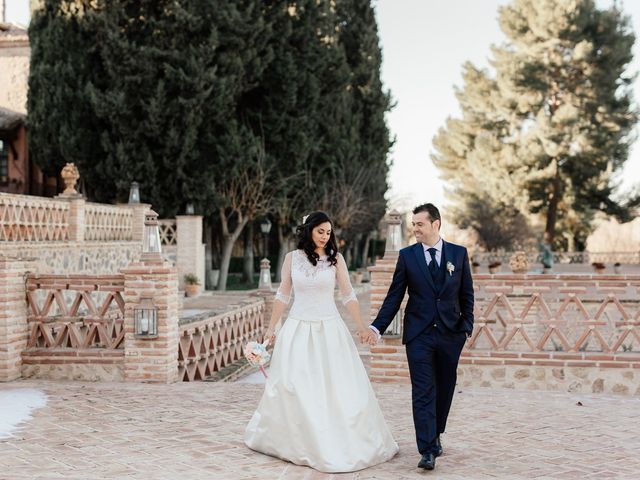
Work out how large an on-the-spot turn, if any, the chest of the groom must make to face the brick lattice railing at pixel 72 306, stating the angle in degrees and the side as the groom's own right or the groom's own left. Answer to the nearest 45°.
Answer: approximately 135° to the groom's own right

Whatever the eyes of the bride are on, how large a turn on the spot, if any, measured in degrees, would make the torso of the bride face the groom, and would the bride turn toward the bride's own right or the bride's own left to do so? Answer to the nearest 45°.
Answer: approximately 90° to the bride's own left

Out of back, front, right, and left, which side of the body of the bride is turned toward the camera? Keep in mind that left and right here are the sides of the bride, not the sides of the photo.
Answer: front

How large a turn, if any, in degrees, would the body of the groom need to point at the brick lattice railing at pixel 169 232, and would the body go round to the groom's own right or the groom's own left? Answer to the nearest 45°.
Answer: approximately 135° to the groom's own right

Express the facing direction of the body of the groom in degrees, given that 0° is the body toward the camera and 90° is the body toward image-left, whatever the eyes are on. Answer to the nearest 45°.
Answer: approximately 0°

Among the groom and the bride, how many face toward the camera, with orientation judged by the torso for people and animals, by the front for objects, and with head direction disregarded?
2

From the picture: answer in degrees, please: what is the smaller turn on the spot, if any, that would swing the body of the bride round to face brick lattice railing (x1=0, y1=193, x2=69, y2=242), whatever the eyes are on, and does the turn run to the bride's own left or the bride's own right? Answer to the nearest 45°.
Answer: approximately 135° to the bride's own right

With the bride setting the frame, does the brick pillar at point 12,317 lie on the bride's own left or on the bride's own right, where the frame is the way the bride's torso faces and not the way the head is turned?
on the bride's own right

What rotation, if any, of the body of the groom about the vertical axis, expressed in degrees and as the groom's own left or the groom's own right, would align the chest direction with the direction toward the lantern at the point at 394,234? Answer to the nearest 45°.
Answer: approximately 180°
